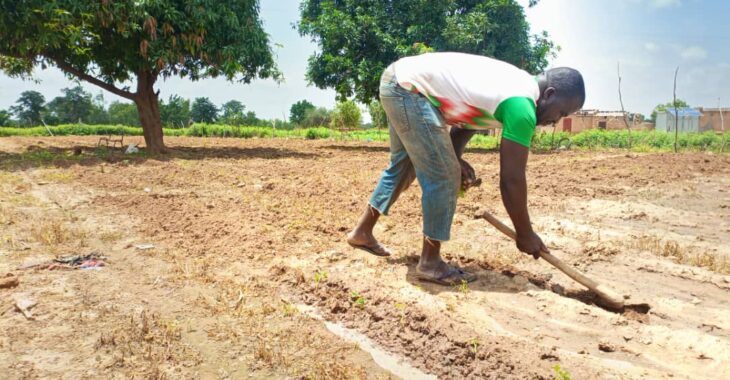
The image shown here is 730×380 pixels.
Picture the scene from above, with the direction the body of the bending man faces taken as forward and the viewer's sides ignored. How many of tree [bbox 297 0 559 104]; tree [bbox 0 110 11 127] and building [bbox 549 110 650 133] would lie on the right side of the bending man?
0

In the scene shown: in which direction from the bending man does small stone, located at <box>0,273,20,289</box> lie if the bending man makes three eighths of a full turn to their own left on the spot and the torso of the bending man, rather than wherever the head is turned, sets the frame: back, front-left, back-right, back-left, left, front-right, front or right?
front-left

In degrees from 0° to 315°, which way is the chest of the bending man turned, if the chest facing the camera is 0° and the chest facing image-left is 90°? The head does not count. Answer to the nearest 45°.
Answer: approximately 270°

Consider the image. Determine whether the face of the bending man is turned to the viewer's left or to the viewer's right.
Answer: to the viewer's right

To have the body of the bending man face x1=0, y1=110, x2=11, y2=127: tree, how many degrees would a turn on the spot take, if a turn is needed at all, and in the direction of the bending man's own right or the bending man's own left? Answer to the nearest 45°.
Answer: approximately 135° to the bending man's own left

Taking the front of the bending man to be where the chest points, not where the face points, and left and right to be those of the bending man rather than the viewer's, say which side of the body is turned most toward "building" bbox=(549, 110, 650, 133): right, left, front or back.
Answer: left

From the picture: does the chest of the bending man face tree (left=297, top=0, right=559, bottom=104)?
no

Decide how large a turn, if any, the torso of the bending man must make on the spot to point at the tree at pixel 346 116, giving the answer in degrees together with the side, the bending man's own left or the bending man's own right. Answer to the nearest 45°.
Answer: approximately 90° to the bending man's own left
